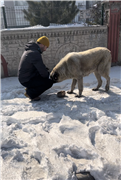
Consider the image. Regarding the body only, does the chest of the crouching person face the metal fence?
no

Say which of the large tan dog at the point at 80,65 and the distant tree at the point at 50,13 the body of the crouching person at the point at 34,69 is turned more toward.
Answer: the large tan dog

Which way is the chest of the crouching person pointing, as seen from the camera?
to the viewer's right

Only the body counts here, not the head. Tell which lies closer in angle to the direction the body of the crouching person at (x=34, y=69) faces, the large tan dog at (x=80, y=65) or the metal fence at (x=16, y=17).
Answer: the large tan dog

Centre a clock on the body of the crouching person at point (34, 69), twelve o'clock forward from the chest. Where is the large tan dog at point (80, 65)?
The large tan dog is roughly at 12 o'clock from the crouching person.

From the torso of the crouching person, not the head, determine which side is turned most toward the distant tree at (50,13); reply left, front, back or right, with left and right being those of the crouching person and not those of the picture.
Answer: left
